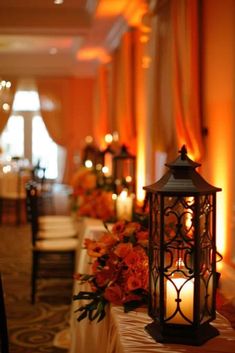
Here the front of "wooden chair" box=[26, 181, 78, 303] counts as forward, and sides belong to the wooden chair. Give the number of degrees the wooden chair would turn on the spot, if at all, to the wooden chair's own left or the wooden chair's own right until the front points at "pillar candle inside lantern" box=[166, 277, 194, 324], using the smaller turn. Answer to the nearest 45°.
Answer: approximately 90° to the wooden chair's own right

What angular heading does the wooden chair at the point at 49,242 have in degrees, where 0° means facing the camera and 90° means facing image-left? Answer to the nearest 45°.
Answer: approximately 270°

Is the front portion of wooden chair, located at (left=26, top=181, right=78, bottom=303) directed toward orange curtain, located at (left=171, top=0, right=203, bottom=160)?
no

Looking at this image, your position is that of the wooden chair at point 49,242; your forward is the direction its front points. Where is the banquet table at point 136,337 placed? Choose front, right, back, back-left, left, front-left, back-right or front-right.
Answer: right

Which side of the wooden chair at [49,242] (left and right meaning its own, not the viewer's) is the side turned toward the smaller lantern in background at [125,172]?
front

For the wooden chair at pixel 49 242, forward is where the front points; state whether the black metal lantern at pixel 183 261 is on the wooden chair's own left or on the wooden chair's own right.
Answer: on the wooden chair's own right
